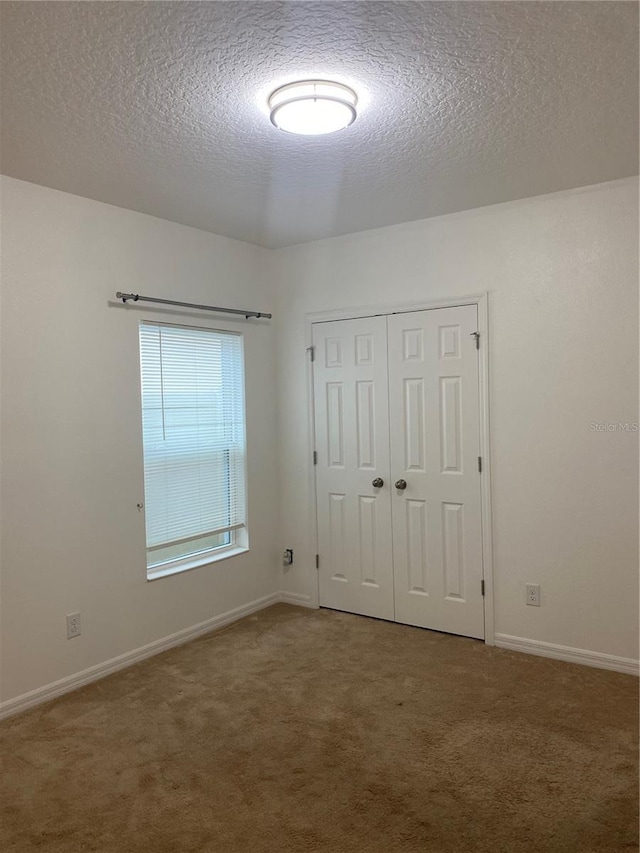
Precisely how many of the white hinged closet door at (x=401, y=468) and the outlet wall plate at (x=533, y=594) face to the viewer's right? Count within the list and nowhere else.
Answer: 0

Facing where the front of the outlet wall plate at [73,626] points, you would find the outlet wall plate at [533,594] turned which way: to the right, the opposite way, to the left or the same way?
to the right

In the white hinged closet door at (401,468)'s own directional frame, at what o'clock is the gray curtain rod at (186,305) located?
The gray curtain rod is roughly at 1 o'clock from the white hinged closet door.

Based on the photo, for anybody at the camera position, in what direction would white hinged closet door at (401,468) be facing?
facing the viewer and to the left of the viewer

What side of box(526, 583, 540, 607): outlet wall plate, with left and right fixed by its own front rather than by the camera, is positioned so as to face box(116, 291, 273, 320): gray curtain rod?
right

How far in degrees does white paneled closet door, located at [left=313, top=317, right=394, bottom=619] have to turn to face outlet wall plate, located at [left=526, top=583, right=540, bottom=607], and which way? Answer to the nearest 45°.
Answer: approximately 90° to its left

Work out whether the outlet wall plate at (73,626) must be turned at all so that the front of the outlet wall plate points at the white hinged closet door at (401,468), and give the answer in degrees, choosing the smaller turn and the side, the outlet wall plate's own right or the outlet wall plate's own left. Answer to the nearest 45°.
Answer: approximately 45° to the outlet wall plate's own left

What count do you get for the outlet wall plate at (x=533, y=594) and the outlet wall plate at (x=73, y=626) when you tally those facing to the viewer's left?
0

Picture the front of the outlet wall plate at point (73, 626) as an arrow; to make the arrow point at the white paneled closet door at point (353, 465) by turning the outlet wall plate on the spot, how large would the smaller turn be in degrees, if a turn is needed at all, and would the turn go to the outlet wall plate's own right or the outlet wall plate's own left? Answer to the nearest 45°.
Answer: approximately 45° to the outlet wall plate's own left

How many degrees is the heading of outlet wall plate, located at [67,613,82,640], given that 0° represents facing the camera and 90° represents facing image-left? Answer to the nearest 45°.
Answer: approximately 315°

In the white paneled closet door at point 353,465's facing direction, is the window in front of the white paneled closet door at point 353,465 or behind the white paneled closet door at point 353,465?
in front

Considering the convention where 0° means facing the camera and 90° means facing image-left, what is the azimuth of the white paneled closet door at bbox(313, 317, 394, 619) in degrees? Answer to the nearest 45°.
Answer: approximately 45°

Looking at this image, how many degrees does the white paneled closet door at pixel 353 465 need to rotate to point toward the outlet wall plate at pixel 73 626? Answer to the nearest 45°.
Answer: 0° — it already faces it
